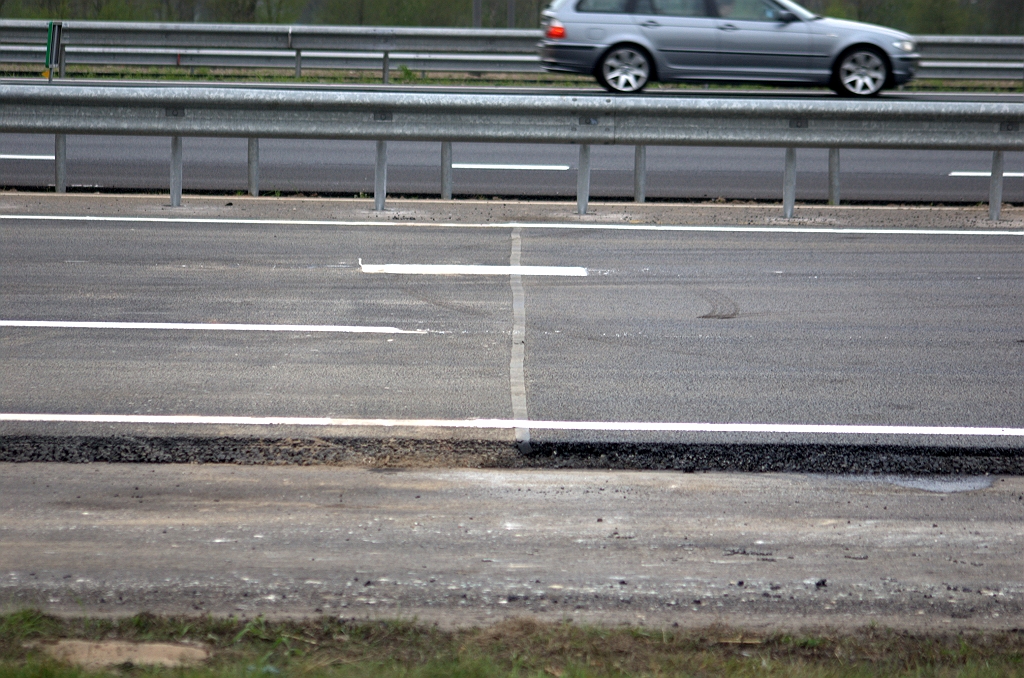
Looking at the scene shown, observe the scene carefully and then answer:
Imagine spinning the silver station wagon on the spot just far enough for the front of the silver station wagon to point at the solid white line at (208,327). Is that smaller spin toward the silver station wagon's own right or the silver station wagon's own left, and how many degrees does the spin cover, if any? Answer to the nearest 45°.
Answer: approximately 90° to the silver station wagon's own right

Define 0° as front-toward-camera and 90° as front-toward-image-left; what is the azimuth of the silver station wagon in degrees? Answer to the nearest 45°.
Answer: approximately 270°

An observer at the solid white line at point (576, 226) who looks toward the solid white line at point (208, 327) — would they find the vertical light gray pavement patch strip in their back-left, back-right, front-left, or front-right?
front-left

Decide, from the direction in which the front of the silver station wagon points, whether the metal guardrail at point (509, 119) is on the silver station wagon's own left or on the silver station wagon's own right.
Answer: on the silver station wagon's own right

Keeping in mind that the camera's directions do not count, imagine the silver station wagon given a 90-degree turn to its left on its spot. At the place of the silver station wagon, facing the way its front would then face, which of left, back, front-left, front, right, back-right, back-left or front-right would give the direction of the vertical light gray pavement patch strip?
back

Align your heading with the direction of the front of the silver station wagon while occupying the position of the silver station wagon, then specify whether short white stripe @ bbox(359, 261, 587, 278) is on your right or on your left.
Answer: on your right

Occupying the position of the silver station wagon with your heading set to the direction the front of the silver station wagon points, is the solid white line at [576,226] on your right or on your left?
on your right
